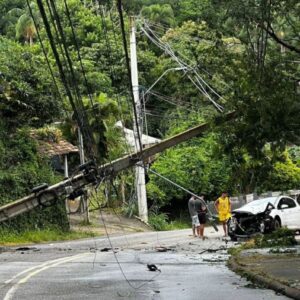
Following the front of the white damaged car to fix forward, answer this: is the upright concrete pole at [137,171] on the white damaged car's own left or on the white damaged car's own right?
on the white damaged car's own right

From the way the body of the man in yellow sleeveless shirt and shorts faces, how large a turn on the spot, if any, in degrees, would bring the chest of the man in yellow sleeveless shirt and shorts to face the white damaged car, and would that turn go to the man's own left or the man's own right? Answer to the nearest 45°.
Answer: approximately 45° to the man's own left

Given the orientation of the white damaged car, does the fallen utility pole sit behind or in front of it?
in front

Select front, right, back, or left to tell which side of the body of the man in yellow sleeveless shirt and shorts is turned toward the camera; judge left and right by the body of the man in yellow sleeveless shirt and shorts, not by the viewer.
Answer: front

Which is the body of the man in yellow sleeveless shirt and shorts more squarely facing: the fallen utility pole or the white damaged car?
the fallen utility pole

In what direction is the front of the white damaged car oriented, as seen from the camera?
facing the viewer and to the left of the viewer

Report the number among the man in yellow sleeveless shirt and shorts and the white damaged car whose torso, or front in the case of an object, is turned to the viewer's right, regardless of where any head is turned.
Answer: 0
